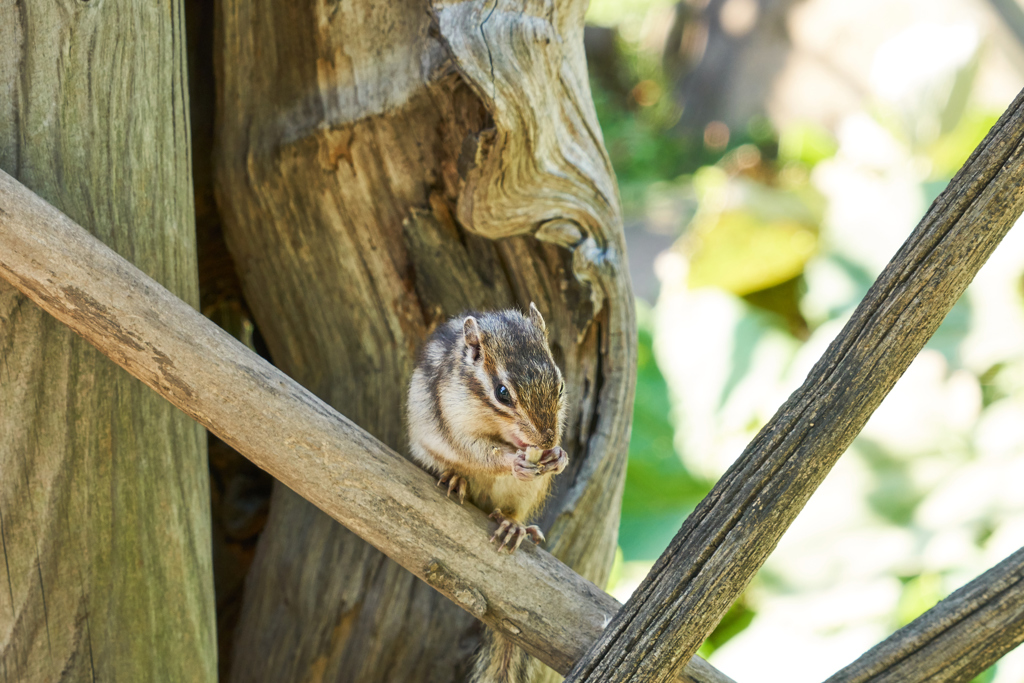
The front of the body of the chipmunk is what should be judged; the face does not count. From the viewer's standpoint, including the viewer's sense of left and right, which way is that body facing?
facing the viewer and to the right of the viewer

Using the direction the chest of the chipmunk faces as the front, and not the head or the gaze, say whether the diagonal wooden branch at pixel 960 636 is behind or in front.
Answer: in front
